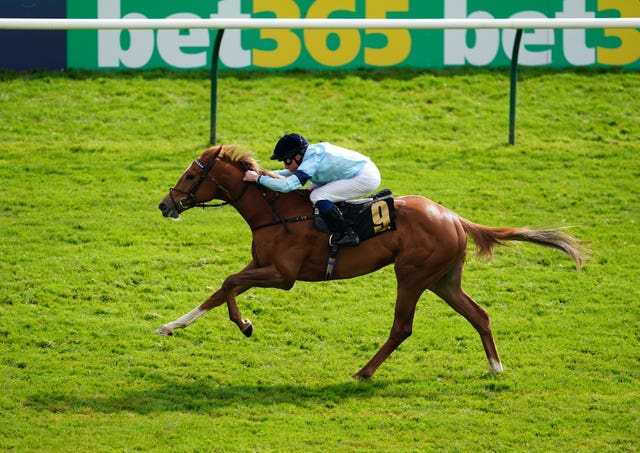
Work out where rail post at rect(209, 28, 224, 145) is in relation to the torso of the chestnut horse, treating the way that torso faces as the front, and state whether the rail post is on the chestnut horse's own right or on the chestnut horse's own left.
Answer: on the chestnut horse's own right

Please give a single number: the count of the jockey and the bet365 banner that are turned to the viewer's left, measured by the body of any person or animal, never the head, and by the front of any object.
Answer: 1

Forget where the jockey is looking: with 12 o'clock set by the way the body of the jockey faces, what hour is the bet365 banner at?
The bet365 banner is roughly at 3 o'clock from the jockey.

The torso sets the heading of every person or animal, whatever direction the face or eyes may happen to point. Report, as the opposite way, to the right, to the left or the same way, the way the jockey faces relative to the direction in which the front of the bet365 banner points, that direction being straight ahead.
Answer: to the right

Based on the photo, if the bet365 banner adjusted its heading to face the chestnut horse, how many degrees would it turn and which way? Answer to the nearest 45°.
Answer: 0° — it already faces it

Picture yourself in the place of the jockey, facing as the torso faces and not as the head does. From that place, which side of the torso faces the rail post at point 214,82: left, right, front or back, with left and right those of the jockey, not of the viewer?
right

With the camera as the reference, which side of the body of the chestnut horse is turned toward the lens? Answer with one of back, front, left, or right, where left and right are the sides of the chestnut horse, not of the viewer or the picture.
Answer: left

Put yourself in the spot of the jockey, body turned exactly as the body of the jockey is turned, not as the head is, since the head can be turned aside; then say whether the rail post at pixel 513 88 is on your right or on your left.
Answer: on your right

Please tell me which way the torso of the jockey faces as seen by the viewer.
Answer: to the viewer's left

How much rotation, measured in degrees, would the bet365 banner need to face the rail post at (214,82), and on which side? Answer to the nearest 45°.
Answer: approximately 45° to its right
